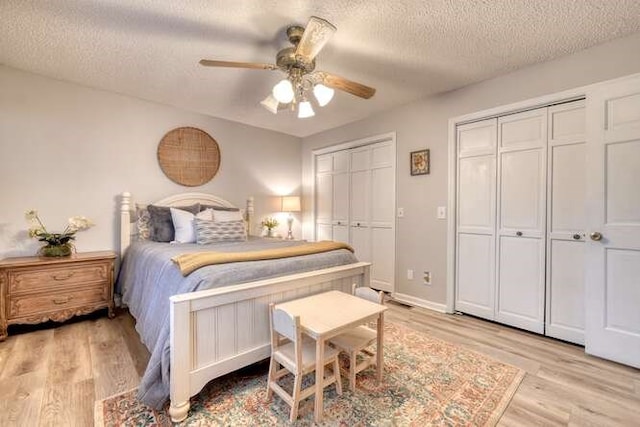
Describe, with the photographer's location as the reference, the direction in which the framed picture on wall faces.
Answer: facing the viewer and to the left of the viewer

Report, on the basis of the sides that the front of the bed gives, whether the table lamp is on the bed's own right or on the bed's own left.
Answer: on the bed's own left

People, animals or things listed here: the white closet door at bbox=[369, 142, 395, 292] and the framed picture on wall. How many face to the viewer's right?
0

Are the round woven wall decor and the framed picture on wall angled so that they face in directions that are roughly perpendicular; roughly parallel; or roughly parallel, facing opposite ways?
roughly perpendicular

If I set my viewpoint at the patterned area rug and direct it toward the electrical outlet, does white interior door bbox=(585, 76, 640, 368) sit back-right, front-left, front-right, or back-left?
front-right

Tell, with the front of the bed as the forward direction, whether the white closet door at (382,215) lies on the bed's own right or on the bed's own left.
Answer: on the bed's own left

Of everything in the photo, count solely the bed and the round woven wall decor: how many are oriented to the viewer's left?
0

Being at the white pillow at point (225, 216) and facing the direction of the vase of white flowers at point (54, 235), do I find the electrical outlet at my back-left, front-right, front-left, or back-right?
back-left

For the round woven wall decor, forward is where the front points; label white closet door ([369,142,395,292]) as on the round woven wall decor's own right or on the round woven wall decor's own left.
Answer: on the round woven wall decor's own left

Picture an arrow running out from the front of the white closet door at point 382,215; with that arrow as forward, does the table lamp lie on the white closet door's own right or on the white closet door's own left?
on the white closet door's own right

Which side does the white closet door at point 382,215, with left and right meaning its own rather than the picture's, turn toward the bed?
front

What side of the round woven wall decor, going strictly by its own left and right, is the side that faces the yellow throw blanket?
front

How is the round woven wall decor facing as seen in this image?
toward the camera
